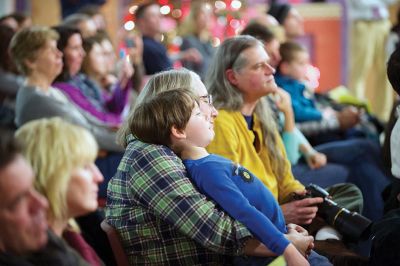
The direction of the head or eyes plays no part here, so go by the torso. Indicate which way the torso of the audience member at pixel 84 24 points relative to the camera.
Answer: to the viewer's right

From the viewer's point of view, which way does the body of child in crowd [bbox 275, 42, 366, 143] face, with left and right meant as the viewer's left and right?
facing to the right of the viewer

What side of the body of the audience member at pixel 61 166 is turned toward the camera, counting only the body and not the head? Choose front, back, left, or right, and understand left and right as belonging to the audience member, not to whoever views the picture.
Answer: right

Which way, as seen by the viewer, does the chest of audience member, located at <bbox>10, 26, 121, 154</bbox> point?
to the viewer's right

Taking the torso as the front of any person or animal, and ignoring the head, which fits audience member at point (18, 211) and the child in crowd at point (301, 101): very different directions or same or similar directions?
same or similar directions

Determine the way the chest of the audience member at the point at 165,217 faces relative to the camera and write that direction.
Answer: to the viewer's right

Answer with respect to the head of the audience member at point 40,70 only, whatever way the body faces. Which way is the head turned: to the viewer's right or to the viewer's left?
to the viewer's right

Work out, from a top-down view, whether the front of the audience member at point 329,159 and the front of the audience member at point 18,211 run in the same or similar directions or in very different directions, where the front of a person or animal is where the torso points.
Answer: same or similar directions

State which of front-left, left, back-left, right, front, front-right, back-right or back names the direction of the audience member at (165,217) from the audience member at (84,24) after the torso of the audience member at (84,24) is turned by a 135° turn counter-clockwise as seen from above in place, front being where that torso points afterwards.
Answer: back-left

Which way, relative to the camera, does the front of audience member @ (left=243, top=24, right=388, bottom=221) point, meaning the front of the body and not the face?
to the viewer's right

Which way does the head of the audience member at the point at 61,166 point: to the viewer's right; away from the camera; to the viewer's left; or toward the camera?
to the viewer's right

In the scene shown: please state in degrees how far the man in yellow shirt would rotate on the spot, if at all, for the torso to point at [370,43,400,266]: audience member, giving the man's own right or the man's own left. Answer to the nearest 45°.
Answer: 0° — they already face them
